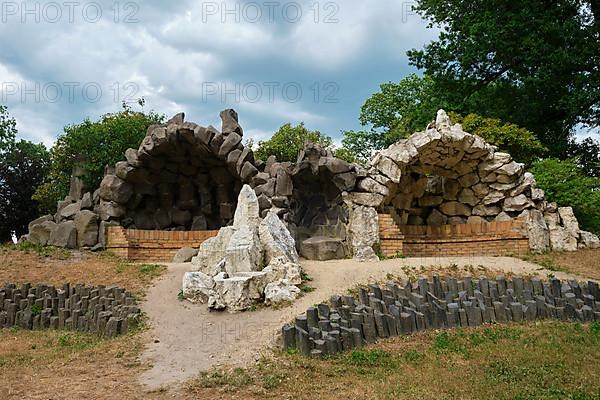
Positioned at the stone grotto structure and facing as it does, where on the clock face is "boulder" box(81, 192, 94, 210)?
The boulder is roughly at 3 o'clock from the stone grotto structure.

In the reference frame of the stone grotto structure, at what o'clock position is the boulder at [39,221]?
The boulder is roughly at 3 o'clock from the stone grotto structure.

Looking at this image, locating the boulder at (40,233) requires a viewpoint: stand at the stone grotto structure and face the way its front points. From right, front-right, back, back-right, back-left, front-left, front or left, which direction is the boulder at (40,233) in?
right

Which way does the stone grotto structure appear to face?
toward the camera

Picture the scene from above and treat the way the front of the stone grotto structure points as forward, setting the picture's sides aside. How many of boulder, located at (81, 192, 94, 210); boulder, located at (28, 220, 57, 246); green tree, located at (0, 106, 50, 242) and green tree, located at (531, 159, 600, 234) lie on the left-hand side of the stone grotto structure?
1

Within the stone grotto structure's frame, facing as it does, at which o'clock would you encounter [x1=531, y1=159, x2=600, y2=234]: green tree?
The green tree is roughly at 9 o'clock from the stone grotto structure.

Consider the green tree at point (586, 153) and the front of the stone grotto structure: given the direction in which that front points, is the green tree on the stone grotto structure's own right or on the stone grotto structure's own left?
on the stone grotto structure's own left

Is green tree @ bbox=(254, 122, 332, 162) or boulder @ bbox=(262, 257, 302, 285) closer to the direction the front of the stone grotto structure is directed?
the boulder

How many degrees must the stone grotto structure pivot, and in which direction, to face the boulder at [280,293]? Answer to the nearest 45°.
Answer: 0° — it already faces it

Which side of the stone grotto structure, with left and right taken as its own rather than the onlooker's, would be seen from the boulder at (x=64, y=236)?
right

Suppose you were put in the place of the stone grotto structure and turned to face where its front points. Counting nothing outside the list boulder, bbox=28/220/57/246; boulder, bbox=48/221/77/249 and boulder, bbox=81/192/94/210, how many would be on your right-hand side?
3

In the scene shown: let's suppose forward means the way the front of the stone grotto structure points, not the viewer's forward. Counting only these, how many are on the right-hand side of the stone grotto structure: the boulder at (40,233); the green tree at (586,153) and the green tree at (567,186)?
1

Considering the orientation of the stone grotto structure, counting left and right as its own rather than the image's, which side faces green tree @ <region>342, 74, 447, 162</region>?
back
